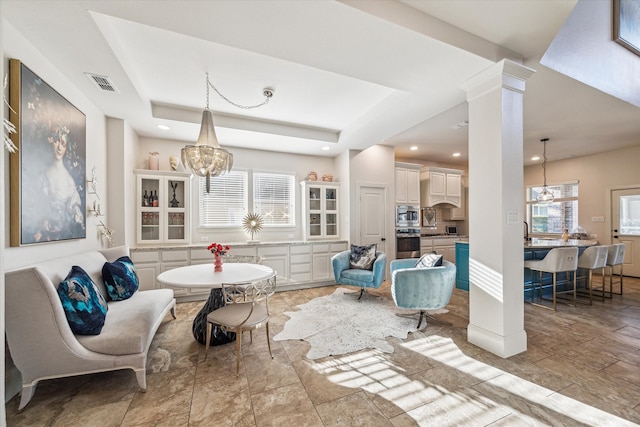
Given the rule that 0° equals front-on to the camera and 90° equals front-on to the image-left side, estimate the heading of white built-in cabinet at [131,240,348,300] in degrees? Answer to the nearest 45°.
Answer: approximately 0°

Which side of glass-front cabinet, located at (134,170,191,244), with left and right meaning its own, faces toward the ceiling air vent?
front

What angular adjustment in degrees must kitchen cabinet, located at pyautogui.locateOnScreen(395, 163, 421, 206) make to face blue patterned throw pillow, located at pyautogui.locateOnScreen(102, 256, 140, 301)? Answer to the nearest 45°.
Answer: approximately 45° to its right

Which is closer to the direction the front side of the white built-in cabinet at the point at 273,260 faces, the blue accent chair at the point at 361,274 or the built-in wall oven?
the blue accent chair

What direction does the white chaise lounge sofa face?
to the viewer's right

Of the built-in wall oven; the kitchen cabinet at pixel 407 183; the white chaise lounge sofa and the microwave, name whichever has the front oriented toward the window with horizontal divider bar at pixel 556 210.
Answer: the white chaise lounge sofa

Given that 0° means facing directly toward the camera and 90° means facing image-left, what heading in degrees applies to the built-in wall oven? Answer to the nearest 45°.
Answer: approximately 0°

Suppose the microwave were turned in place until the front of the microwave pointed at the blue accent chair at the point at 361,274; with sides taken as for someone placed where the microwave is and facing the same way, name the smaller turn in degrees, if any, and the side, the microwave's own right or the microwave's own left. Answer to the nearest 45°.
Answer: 0° — it already faces it
